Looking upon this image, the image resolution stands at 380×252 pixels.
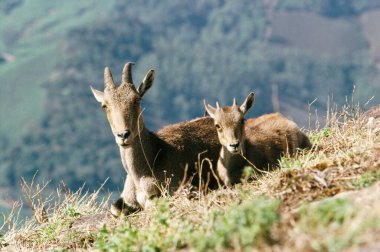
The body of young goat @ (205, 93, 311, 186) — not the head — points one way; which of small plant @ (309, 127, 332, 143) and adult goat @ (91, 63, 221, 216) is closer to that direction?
the adult goat

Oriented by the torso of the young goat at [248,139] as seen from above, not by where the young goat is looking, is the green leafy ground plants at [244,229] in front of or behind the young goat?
in front

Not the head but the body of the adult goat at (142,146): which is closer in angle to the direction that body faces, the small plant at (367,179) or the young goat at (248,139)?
the small plant

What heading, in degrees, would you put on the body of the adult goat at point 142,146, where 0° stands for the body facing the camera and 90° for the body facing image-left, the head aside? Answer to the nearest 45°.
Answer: approximately 45°

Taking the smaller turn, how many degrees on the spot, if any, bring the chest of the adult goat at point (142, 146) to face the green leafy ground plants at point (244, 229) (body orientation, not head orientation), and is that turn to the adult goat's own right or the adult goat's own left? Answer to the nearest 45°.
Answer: approximately 45° to the adult goat's own left

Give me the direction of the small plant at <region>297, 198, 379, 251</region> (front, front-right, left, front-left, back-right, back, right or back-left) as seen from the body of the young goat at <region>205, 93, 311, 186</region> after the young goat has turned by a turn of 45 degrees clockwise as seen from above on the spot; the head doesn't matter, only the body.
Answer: left

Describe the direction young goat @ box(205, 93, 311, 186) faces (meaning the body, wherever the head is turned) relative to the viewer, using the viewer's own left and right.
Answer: facing the viewer and to the left of the viewer

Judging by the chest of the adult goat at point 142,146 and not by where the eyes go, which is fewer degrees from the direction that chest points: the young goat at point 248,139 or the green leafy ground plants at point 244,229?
the green leafy ground plants

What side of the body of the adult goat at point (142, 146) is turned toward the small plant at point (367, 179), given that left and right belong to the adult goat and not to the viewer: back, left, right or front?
left

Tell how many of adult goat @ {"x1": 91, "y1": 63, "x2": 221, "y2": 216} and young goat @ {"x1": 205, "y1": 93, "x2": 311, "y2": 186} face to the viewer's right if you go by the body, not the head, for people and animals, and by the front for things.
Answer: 0

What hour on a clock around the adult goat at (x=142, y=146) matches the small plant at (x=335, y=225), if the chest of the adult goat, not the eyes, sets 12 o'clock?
The small plant is roughly at 10 o'clock from the adult goat.
